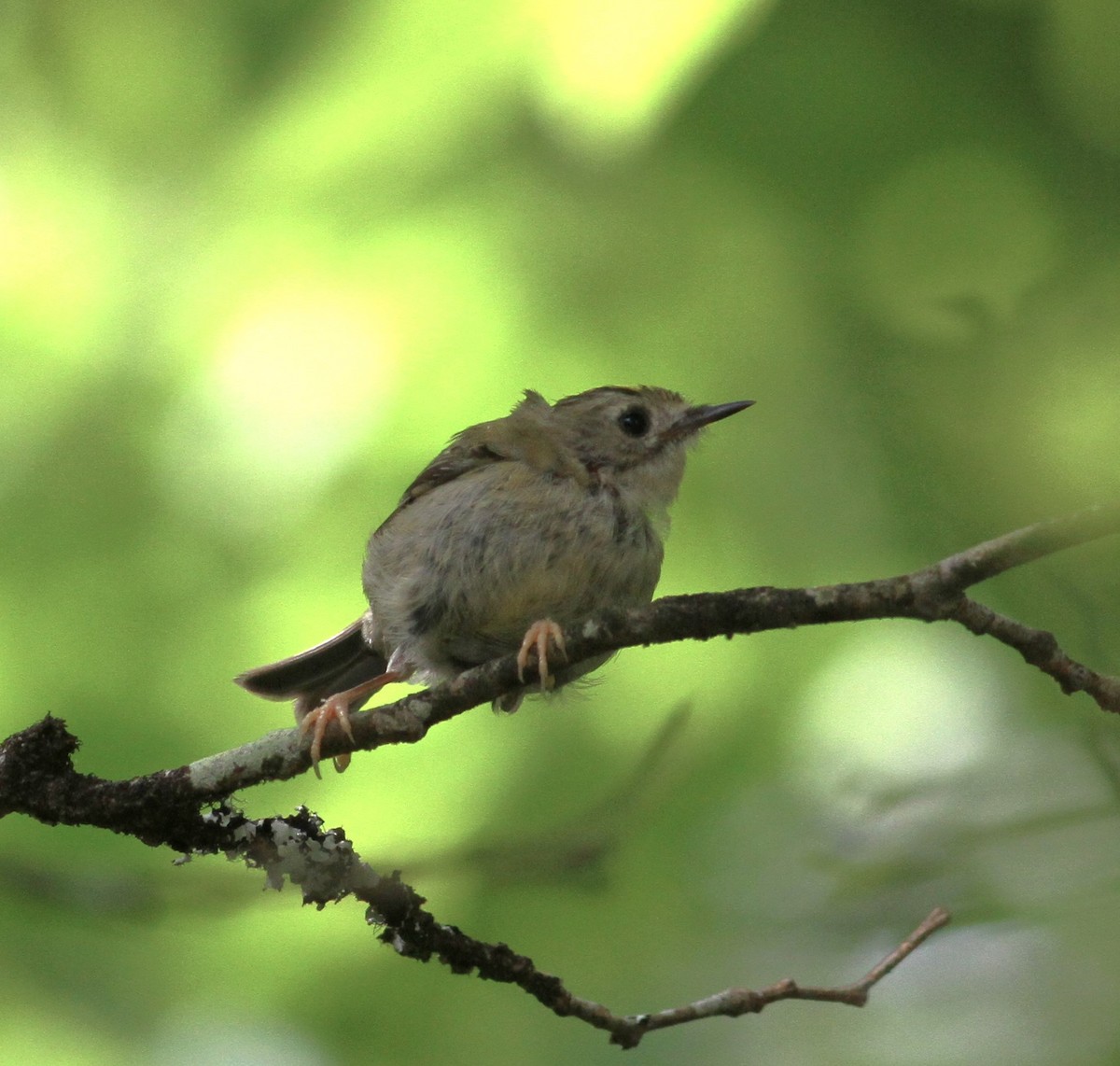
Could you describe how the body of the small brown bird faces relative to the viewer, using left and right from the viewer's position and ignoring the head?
facing to the right of the viewer
